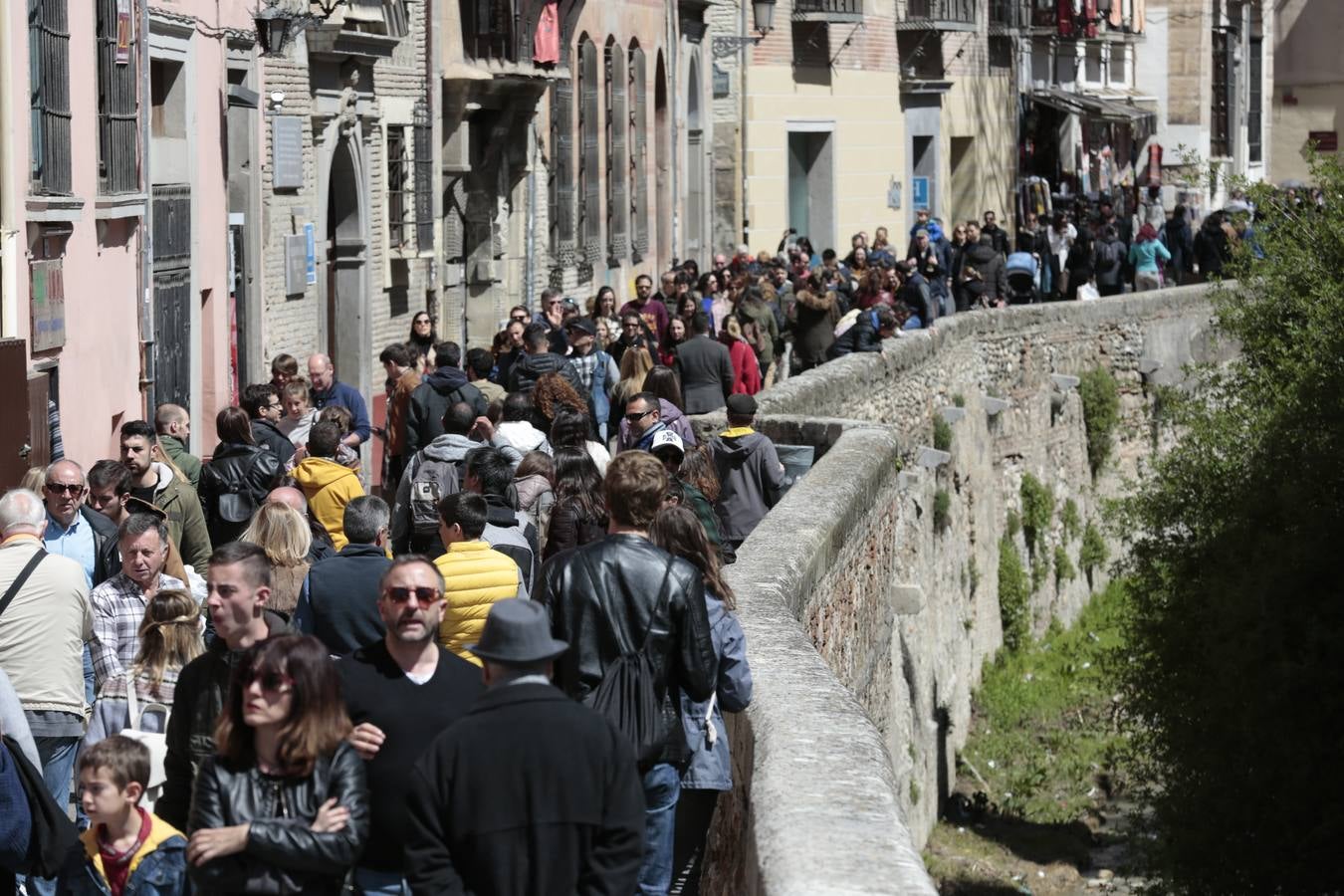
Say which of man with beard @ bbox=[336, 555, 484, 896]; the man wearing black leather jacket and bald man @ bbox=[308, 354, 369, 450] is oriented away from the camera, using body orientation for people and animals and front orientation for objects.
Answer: the man wearing black leather jacket

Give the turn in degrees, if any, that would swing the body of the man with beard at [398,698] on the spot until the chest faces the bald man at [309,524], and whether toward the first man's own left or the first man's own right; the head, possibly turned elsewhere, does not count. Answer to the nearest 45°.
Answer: approximately 180°

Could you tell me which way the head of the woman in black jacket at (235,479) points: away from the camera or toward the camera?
away from the camera

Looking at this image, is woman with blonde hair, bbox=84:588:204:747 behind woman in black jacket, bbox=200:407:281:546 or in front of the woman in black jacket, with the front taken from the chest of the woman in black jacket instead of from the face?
behind

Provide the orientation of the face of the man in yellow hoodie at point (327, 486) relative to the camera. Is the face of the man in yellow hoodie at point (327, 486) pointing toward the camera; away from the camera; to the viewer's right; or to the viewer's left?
away from the camera

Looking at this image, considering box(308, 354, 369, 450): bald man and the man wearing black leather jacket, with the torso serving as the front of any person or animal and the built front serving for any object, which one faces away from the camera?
the man wearing black leather jacket

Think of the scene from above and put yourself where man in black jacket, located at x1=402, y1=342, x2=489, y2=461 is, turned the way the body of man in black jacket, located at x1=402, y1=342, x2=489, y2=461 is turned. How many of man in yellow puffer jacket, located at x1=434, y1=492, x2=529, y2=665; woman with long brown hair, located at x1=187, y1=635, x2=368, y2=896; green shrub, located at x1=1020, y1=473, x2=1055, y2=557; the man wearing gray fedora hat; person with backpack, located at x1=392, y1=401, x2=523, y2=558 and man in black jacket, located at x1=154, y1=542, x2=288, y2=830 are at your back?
5

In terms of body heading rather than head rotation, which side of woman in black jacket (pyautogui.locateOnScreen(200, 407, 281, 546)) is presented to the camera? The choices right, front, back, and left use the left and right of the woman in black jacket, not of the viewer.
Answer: back

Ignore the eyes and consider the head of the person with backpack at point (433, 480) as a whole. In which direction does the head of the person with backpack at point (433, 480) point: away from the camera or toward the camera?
away from the camera

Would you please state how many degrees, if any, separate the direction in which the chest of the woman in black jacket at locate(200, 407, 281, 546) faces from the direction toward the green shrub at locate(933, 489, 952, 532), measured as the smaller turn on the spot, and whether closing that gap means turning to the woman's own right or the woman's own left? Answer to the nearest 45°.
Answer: approximately 45° to the woman's own right

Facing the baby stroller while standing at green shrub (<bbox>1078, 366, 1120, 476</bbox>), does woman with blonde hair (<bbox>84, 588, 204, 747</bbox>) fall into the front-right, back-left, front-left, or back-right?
back-left

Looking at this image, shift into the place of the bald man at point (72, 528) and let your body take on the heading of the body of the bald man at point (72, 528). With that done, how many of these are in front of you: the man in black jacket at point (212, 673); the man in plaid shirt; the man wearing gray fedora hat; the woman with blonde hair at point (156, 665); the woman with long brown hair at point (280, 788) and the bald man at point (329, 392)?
5

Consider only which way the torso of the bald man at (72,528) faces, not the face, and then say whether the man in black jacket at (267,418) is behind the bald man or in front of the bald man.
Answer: behind
